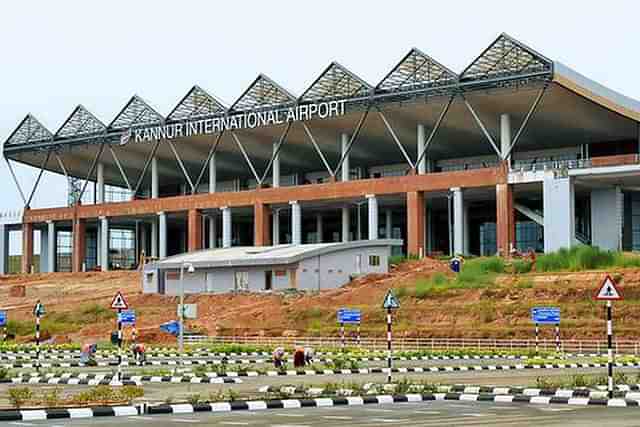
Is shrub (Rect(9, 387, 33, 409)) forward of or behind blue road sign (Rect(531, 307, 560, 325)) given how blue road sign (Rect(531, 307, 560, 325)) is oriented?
forward

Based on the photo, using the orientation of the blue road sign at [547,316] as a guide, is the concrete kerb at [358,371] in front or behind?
in front

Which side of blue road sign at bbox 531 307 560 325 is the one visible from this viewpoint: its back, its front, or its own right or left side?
front
